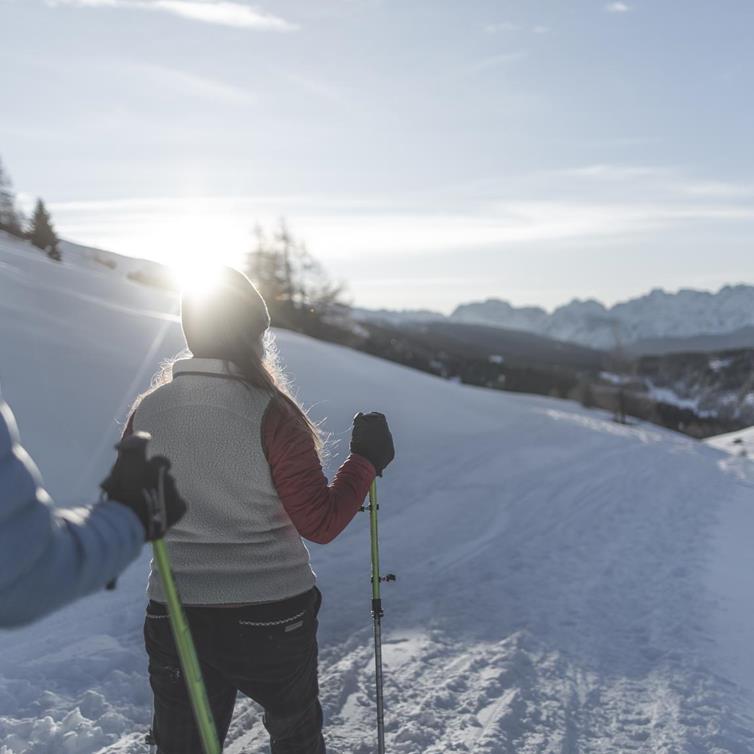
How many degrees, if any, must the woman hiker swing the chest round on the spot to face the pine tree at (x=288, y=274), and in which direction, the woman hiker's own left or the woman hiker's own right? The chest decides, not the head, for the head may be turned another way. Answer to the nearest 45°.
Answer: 0° — they already face it

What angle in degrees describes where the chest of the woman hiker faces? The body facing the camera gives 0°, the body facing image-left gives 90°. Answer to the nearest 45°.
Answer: approximately 180°

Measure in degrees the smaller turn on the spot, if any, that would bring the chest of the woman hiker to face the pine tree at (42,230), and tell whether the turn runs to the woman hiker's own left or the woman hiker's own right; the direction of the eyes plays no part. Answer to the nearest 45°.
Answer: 0° — they already face it
